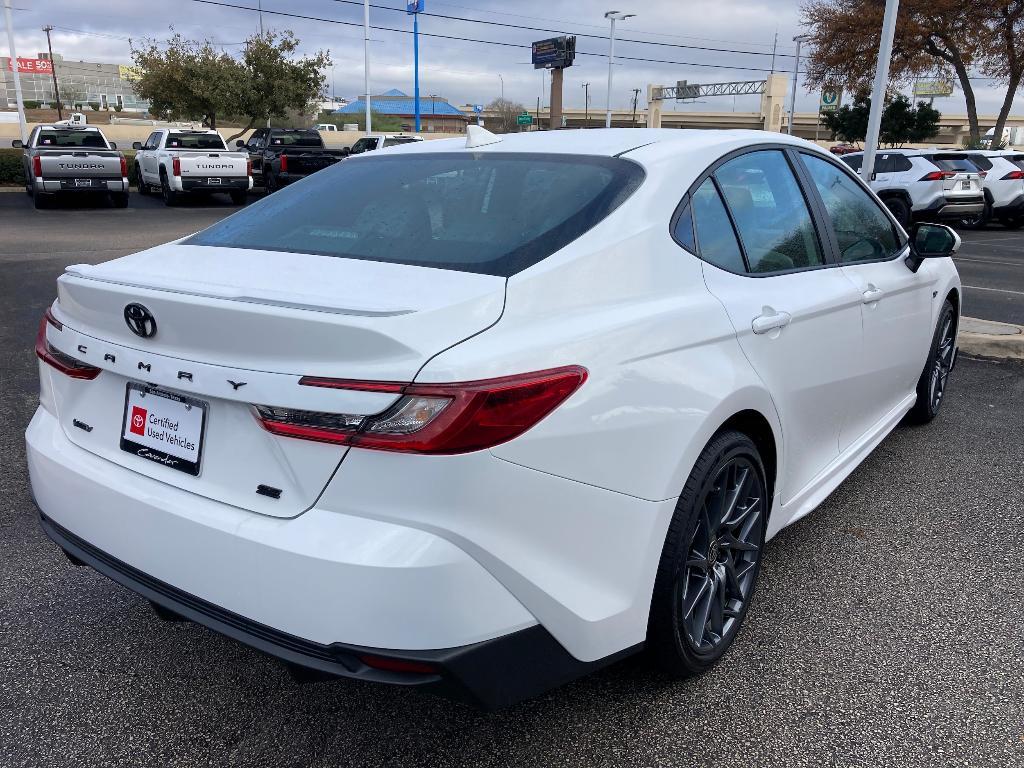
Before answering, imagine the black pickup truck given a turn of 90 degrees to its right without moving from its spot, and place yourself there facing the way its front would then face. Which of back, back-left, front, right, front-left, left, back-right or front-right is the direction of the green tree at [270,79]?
front-left

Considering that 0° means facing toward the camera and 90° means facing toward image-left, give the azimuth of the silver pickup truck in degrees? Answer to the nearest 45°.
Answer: approximately 180°

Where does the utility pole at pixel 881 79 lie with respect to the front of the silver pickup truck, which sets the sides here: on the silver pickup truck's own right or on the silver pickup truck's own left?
on the silver pickup truck's own right

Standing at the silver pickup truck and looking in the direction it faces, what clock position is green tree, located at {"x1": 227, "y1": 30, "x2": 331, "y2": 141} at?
The green tree is roughly at 1 o'clock from the silver pickup truck.

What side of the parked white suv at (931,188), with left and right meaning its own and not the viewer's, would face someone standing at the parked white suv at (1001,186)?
right

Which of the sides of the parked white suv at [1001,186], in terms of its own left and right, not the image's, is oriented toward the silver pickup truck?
left

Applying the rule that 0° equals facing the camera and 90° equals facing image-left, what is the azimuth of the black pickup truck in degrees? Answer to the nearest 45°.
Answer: approximately 135°

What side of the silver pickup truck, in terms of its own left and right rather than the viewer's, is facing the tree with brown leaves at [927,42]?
right

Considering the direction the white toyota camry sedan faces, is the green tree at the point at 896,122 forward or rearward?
forward

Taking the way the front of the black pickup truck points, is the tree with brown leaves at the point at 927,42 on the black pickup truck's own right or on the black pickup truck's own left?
on the black pickup truck's own right

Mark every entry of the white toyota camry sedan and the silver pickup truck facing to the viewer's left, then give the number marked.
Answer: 0

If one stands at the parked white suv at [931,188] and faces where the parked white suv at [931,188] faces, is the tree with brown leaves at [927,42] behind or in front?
in front

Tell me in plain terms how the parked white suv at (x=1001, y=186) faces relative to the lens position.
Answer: facing away from the viewer and to the left of the viewer

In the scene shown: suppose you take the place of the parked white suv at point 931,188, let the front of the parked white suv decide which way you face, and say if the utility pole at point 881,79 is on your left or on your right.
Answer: on your left

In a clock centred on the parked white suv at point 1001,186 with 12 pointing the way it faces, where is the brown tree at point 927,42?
The brown tree is roughly at 1 o'clock from the parked white suv.

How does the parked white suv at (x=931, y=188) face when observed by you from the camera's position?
facing away from the viewer and to the left of the viewer
